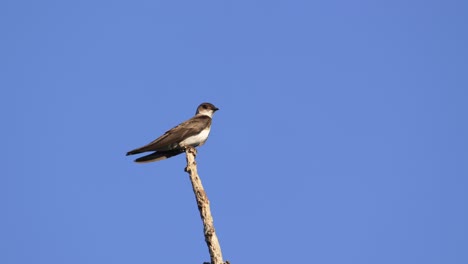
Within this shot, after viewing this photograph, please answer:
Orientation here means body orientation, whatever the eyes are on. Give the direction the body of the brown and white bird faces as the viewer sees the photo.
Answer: to the viewer's right
